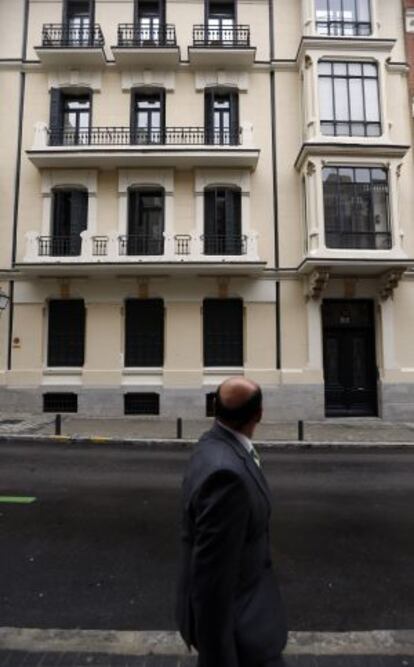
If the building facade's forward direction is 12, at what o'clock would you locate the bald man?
The bald man is roughly at 12 o'clock from the building facade.

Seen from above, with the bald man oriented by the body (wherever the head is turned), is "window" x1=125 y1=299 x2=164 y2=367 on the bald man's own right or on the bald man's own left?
on the bald man's own left

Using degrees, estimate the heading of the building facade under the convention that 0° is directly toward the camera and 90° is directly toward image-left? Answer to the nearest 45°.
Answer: approximately 0°

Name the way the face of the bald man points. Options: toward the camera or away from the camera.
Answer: away from the camera
